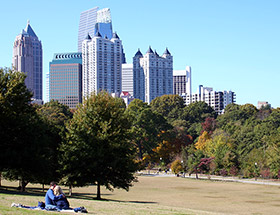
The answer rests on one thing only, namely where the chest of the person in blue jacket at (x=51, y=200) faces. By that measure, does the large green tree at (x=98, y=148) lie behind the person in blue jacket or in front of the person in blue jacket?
in front

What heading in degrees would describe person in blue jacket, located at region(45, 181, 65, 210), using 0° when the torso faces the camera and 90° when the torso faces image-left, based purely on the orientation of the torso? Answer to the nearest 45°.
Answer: approximately 225°
